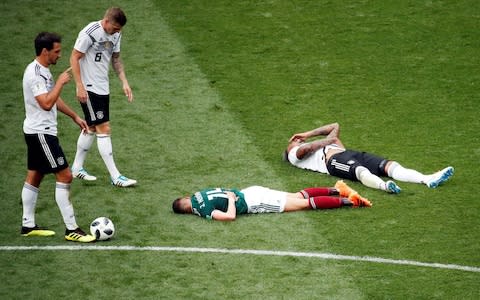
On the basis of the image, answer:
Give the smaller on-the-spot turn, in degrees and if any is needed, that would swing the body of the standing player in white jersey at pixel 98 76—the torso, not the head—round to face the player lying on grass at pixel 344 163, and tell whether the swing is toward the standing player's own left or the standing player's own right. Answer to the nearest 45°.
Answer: approximately 45° to the standing player's own left

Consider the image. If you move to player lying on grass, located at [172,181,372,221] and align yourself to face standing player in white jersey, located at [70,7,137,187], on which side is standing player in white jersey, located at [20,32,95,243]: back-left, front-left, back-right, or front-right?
front-left

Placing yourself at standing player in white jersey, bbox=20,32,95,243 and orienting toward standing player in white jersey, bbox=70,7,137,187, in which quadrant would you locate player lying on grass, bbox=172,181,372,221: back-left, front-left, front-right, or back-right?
front-right

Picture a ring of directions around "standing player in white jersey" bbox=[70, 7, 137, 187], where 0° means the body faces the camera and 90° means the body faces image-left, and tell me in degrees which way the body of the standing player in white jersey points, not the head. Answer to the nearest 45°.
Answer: approximately 315°

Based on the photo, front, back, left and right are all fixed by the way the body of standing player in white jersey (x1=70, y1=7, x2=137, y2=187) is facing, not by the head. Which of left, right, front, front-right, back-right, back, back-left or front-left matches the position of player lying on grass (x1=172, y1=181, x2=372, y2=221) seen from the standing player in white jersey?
front

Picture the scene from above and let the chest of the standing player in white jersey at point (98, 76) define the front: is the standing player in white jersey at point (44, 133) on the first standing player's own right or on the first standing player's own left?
on the first standing player's own right

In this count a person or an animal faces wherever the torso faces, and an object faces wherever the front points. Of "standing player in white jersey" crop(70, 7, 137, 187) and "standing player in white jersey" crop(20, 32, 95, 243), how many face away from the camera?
0

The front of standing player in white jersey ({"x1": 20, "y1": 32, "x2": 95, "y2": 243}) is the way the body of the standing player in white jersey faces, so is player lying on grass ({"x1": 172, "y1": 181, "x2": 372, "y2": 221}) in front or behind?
in front

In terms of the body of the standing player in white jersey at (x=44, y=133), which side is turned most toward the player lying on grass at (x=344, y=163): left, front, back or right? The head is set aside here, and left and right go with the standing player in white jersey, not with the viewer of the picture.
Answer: front

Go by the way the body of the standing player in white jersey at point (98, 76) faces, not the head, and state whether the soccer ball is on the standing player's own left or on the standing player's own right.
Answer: on the standing player's own right

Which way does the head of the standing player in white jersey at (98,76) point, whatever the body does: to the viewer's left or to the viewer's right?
to the viewer's right
